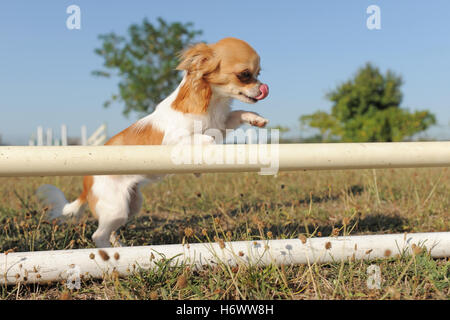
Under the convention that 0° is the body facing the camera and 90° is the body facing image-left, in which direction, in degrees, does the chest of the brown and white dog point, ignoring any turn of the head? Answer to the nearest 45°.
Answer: approximately 270°

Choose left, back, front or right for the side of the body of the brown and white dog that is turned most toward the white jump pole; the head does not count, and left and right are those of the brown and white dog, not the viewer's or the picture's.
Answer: right
